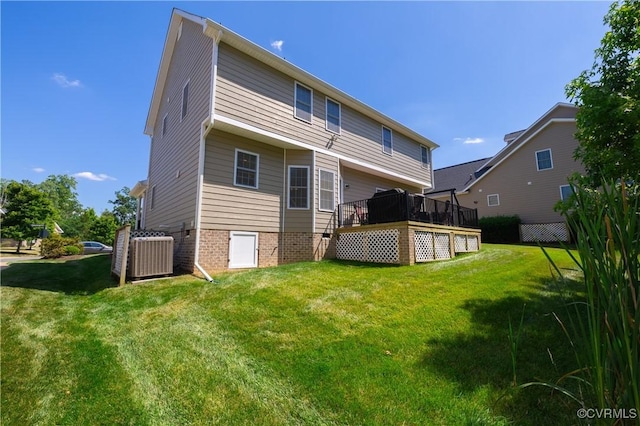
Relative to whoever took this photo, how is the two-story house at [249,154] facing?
facing away from the viewer and to the left of the viewer

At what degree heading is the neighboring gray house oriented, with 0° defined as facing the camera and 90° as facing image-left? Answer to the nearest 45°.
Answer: approximately 90°

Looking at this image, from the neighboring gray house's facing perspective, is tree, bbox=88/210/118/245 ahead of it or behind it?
ahead

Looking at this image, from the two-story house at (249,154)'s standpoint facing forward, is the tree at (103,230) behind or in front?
in front

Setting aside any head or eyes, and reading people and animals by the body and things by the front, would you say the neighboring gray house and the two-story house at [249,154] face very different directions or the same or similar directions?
same or similar directions

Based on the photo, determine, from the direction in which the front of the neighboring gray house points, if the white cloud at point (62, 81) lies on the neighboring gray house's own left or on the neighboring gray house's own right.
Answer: on the neighboring gray house's own left

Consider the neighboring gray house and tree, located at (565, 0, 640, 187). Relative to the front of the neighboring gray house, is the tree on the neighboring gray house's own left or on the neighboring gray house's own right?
on the neighboring gray house's own left

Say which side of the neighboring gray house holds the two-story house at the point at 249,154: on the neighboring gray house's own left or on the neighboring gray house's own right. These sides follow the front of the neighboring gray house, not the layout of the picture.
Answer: on the neighboring gray house's own left
